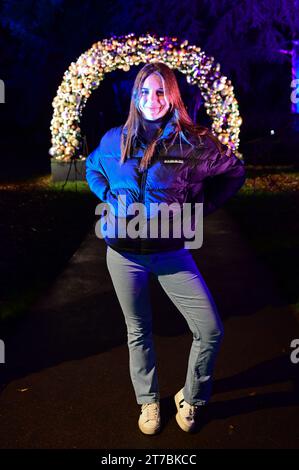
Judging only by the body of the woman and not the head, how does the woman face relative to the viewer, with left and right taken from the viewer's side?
facing the viewer

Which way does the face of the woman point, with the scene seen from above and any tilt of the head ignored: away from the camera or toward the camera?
toward the camera

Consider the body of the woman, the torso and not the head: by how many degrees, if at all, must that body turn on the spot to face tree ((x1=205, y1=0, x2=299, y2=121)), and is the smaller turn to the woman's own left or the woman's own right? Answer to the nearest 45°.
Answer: approximately 180°
